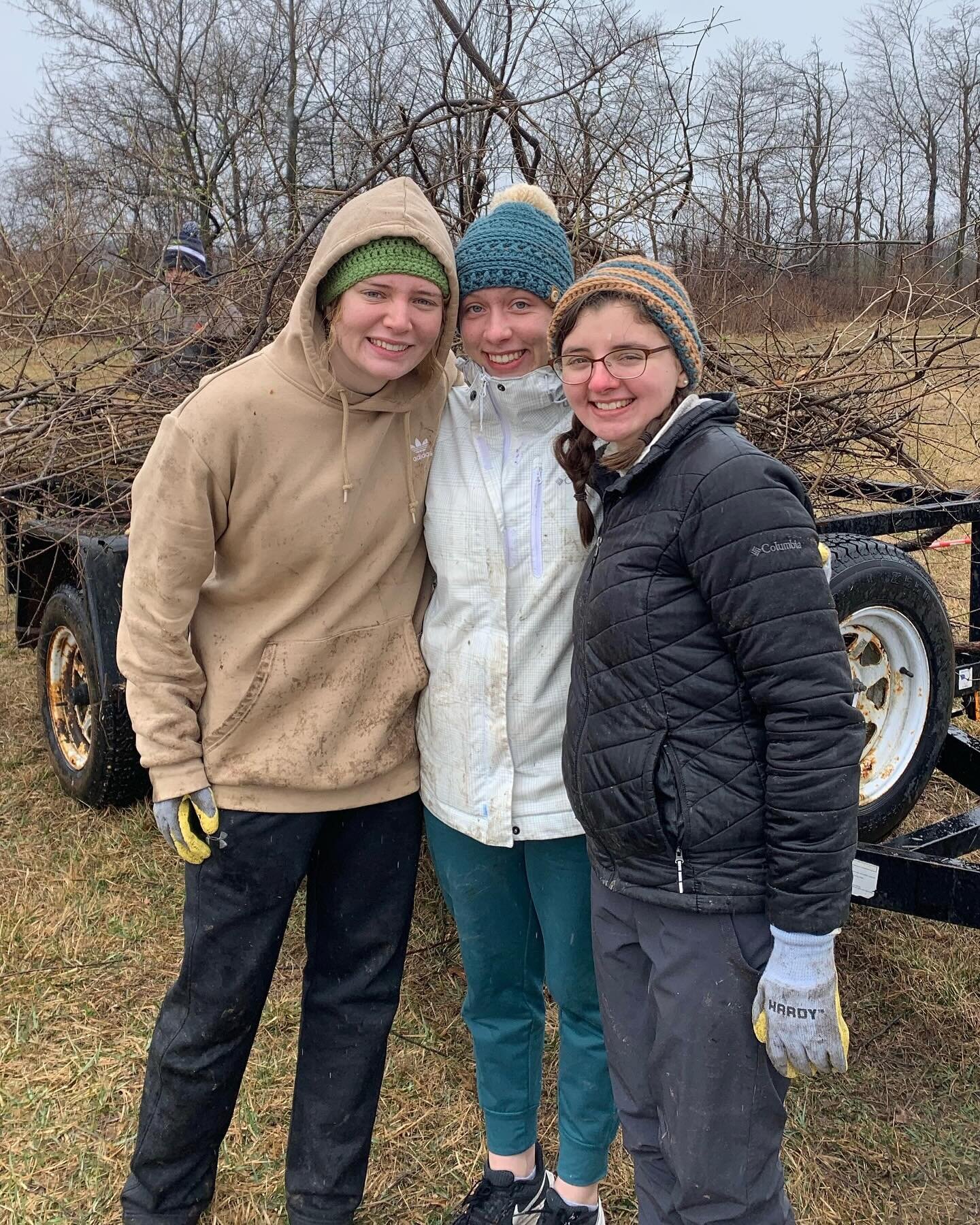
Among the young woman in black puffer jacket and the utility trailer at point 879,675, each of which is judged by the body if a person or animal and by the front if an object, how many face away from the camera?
0

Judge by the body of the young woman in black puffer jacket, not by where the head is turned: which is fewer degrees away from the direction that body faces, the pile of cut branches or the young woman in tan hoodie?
the young woman in tan hoodie

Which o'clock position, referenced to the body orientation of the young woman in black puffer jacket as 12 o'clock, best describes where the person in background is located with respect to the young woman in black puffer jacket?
The person in background is roughly at 3 o'clock from the young woman in black puffer jacket.

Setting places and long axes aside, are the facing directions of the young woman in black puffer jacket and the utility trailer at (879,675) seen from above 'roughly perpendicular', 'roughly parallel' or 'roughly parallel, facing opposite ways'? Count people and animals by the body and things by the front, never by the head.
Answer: roughly perpendicular

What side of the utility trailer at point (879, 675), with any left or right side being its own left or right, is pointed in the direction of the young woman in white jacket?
right

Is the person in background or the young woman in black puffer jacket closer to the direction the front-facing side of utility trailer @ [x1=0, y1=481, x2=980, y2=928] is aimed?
the young woman in black puffer jacket

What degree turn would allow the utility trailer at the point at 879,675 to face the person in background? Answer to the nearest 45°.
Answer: approximately 180°

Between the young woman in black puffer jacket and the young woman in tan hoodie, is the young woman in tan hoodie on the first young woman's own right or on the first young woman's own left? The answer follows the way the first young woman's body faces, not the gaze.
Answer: on the first young woman's own right

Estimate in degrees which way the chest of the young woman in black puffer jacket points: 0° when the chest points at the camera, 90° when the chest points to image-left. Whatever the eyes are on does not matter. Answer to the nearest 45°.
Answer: approximately 45°

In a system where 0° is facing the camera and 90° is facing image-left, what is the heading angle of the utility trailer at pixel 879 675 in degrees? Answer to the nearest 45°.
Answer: approximately 315°
